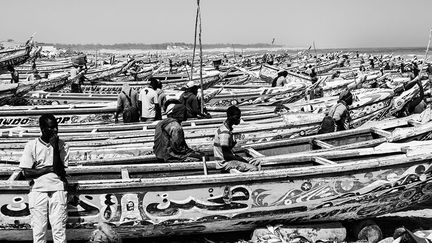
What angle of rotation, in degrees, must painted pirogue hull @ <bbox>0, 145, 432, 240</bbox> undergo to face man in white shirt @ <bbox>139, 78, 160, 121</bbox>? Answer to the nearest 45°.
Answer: approximately 90° to its left

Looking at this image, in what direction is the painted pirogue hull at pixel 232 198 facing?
to the viewer's right

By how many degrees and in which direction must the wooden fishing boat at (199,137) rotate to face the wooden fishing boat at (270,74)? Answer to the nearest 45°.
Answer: approximately 90° to its left

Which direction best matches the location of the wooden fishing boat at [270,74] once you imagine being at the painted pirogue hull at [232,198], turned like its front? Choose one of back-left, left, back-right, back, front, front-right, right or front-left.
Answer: left

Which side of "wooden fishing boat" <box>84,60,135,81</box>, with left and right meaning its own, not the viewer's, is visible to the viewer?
right

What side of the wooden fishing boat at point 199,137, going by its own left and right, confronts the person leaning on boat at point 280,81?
left

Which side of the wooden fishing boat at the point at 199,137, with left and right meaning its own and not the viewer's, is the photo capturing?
right
